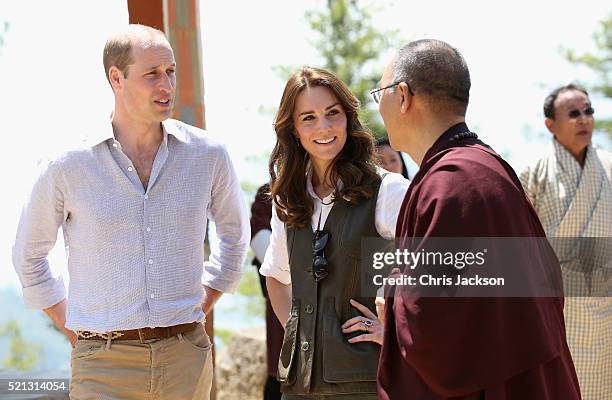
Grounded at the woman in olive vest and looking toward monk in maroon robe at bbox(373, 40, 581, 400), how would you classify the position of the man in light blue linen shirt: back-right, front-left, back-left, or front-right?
back-right

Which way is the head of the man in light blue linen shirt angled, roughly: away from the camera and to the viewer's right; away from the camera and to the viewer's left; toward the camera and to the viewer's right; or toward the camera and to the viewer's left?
toward the camera and to the viewer's right

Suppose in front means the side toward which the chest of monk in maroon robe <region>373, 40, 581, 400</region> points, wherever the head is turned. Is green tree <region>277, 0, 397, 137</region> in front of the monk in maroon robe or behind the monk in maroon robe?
in front

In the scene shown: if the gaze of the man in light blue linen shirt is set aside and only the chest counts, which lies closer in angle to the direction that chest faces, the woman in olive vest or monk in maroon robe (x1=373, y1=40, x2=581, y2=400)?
the monk in maroon robe

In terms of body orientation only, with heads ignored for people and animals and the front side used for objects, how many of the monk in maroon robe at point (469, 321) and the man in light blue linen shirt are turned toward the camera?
1

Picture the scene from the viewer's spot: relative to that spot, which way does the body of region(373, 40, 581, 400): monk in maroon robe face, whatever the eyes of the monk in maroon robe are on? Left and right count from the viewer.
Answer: facing away from the viewer and to the left of the viewer

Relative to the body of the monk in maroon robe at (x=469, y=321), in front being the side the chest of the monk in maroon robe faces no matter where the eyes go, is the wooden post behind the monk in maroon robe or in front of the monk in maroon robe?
in front

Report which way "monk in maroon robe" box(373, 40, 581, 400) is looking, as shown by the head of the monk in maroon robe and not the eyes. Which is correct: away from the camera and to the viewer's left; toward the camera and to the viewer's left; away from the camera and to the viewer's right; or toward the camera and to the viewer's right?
away from the camera and to the viewer's left

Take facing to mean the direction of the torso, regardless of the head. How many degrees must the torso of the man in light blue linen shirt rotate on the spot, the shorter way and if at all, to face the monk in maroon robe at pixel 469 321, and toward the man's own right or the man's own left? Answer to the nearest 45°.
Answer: approximately 45° to the man's own left

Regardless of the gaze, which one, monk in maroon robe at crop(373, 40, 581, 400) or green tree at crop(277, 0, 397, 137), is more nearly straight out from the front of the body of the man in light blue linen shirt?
the monk in maroon robe

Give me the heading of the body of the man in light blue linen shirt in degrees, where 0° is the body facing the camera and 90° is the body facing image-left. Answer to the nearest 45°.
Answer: approximately 0°

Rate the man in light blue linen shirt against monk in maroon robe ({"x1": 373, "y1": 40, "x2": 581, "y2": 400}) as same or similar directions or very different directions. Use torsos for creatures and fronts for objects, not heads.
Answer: very different directions
